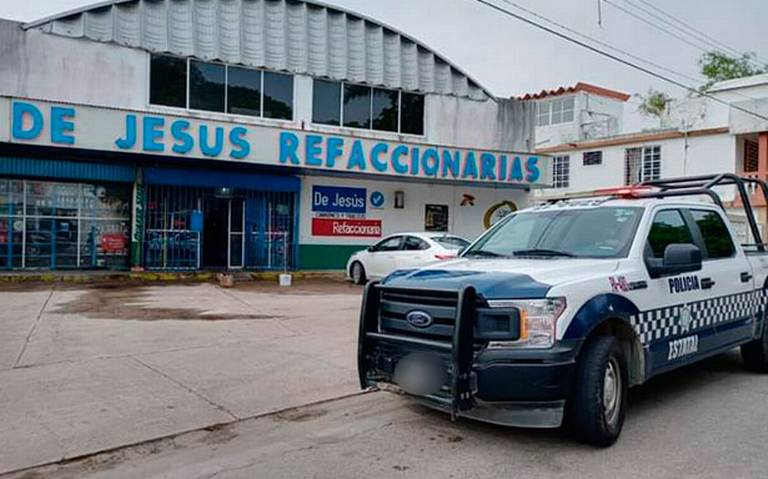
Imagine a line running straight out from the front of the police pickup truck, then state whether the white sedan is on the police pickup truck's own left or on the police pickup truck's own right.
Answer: on the police pickup truck's own right

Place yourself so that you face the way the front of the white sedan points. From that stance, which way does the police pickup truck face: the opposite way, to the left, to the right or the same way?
to the left

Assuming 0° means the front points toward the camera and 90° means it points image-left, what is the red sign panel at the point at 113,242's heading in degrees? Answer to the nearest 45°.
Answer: approximately 0°

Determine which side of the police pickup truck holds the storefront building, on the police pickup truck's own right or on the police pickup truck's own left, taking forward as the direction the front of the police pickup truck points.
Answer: on the police pickup truck's own right

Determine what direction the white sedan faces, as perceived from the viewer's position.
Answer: facing away from the viewer and to the left of the viewer

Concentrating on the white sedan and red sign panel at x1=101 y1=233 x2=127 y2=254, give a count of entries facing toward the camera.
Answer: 1

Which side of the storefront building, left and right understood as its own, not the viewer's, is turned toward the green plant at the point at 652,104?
left

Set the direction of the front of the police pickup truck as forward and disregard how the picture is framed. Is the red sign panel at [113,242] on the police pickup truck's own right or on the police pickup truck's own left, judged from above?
on the police pickup truck's own right

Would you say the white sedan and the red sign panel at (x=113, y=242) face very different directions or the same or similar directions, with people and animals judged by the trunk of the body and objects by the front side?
very different directions

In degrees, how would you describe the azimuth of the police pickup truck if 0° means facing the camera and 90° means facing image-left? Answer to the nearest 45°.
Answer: approximately 45°

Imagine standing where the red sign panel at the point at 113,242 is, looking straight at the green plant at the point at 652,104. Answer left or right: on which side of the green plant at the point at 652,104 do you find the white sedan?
right
